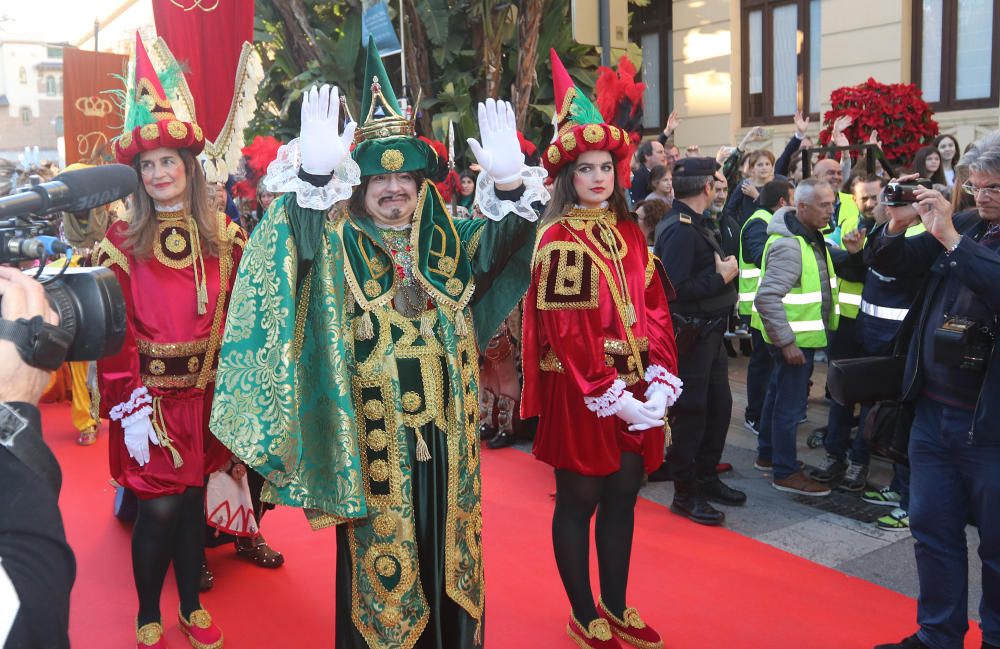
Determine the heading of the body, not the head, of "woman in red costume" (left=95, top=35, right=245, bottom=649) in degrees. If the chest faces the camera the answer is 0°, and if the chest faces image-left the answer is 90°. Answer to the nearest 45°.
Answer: approximately 0°

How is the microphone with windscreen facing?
to the viewer's right

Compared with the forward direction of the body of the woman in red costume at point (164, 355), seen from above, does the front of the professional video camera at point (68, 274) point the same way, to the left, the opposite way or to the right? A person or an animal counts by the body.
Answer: to the left

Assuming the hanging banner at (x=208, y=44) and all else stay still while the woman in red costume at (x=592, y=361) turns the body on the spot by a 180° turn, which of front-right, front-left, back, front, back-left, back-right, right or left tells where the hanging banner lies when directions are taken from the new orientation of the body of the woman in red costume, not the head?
front

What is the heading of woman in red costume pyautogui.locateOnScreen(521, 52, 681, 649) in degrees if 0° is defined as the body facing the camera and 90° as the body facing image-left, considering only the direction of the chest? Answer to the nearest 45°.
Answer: approximately 315°

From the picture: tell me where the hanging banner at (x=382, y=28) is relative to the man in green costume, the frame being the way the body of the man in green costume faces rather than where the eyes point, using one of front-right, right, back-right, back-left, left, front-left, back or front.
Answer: back

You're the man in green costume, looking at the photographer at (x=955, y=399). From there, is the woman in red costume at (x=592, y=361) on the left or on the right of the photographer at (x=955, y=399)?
left

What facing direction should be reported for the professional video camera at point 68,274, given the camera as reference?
facing to the right of the viewer
